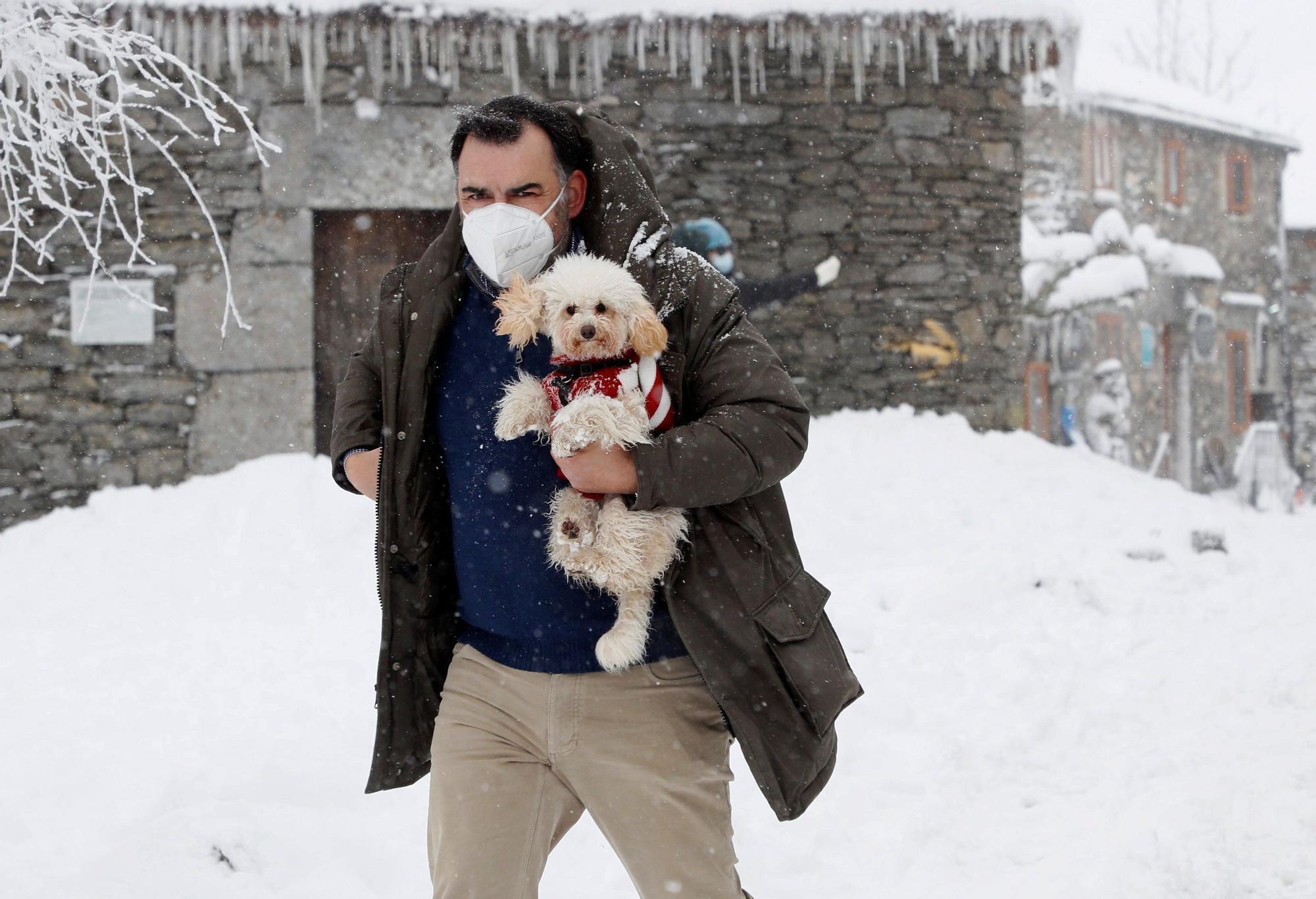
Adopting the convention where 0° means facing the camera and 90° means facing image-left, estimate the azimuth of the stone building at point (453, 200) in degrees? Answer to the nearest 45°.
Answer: approximately 0°

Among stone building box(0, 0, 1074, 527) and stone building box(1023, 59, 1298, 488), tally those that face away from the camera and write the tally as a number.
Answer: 0

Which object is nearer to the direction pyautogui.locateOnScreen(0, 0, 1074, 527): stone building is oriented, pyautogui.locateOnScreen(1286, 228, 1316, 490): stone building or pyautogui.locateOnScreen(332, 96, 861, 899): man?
the man

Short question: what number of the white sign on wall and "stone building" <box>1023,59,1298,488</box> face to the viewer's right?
0

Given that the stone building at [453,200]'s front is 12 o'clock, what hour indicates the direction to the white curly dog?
The white curly dog is roughly at 12 o'clock from the stone building.

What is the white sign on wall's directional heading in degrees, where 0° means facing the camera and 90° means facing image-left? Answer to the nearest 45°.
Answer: approximately 0°

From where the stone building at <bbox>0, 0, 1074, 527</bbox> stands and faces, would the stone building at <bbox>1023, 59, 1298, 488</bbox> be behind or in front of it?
behind

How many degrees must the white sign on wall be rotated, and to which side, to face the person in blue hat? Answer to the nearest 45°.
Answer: approximately 90° to its left

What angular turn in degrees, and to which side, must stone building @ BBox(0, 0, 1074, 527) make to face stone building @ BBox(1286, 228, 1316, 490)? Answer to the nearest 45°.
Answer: approximately 135° to its left

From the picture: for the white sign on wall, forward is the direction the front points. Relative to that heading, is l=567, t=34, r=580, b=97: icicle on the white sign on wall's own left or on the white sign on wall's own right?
on the white sign on wall's own left
